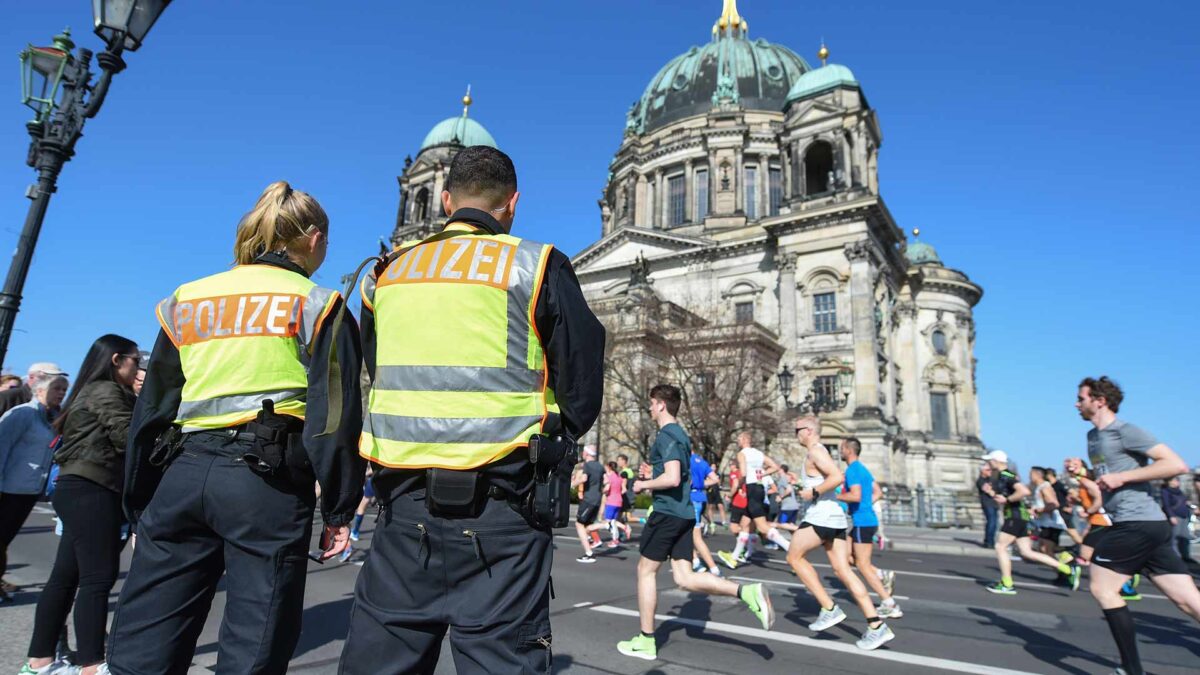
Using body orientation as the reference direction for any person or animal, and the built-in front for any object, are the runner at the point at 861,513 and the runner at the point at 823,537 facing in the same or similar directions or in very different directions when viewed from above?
same or similar directions

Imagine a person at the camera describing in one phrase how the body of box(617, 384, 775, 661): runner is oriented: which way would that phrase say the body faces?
to the viewer's left

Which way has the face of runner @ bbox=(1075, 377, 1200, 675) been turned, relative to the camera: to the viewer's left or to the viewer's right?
to the viewer's left

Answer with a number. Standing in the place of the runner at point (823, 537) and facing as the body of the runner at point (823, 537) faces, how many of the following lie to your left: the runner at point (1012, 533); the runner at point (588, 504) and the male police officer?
1

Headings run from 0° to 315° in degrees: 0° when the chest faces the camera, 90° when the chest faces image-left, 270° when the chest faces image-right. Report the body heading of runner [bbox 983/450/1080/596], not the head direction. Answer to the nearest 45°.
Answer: approximately 90°

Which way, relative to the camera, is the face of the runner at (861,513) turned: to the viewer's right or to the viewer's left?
to the viewer's left

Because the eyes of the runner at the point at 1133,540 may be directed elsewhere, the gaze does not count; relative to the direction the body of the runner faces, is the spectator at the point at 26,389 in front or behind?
in front

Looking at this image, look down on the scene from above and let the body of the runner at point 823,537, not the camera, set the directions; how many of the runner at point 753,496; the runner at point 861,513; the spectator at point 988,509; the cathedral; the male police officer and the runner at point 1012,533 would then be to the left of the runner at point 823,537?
1

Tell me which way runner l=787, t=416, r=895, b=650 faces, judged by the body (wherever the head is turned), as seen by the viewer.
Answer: to the viewer's left

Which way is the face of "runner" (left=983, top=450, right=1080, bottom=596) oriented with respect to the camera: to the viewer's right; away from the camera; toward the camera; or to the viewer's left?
to the viewer's left

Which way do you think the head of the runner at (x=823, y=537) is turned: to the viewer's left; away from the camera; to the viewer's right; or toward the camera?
to the viewer's left

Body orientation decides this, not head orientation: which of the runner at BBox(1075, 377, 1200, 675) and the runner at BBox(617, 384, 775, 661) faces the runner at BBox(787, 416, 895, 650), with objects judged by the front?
the runner at BBox(1075, 377, 1200, 675)

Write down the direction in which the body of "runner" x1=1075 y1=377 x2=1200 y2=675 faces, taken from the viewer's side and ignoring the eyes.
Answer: to the viewer's left

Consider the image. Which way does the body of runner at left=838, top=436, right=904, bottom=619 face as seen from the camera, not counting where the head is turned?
to the viewer's left

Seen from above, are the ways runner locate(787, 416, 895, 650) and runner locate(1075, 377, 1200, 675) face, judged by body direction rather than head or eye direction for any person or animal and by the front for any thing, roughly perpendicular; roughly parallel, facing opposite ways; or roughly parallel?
roughly parallel

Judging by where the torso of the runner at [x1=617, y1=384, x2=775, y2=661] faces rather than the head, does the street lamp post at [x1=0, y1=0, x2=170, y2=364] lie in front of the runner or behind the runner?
in front
